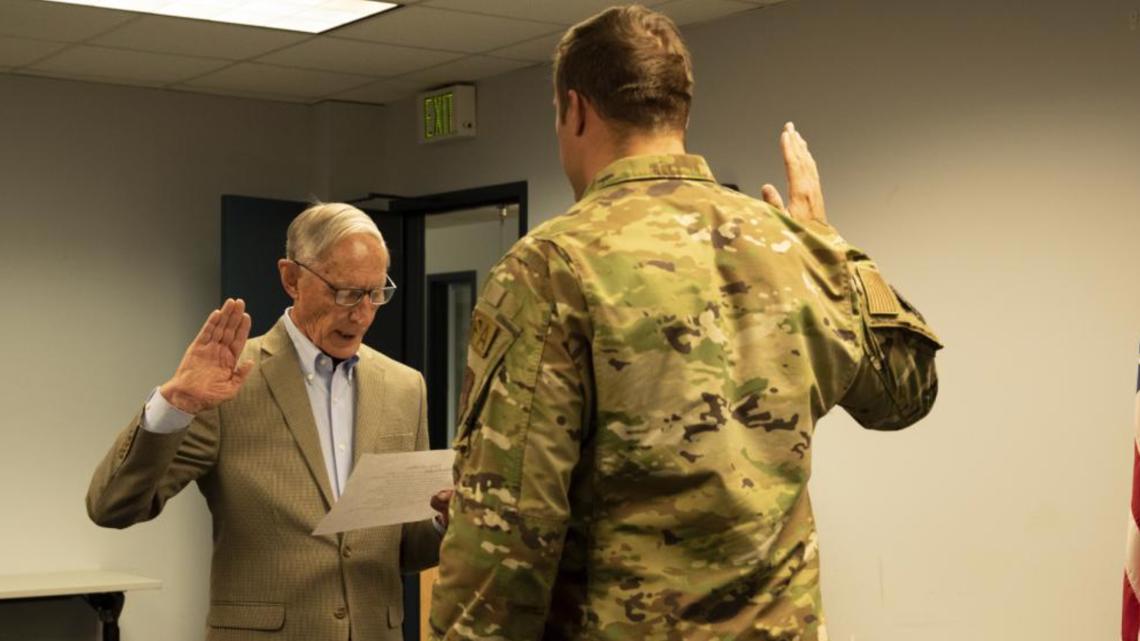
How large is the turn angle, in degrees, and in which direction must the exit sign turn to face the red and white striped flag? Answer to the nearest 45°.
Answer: approximately 90° to its left

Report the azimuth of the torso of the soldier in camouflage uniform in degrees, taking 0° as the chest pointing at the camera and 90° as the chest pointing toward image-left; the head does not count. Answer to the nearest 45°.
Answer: approximately 135°

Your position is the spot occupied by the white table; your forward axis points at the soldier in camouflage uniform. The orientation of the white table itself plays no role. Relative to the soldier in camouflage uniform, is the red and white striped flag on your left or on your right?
left

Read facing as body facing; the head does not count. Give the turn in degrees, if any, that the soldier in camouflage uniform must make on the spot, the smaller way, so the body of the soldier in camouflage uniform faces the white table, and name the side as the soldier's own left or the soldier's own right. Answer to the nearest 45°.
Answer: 0° — they already face it

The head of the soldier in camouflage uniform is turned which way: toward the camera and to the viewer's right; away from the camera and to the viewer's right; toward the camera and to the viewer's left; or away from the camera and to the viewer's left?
away from the camera and to the viewer's left

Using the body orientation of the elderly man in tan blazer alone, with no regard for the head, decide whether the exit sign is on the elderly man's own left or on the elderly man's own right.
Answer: on the elderly man's own left

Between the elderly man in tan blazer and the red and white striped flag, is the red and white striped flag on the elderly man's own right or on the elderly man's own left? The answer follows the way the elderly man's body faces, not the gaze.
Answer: on the elderly man's own left

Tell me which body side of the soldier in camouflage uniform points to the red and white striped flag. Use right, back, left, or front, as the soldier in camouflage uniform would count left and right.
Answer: right

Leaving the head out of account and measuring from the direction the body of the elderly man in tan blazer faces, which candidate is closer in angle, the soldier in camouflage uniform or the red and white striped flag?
the soldier in camouflage uniform

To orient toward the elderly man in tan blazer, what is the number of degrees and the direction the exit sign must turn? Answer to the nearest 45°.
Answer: approximately 45° to its left
